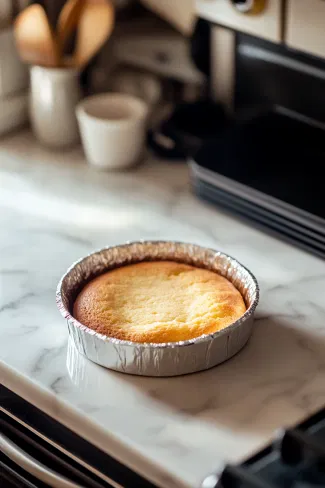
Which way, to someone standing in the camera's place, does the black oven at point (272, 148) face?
facing the viewer and to the left of the viewer
